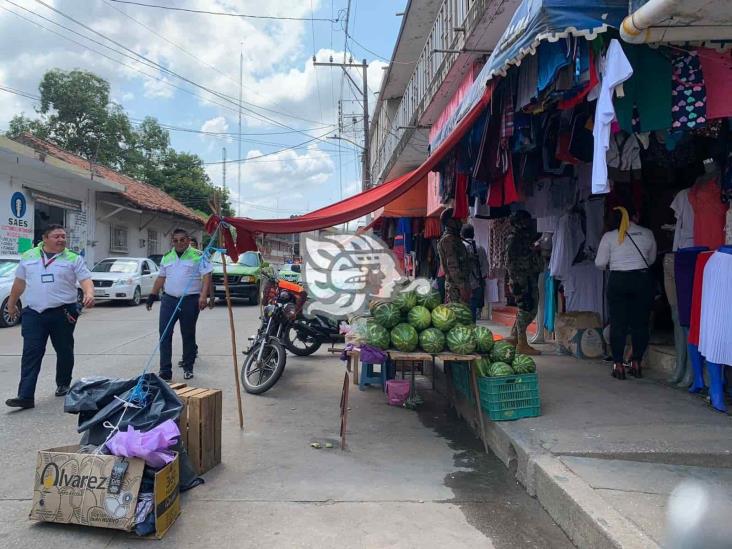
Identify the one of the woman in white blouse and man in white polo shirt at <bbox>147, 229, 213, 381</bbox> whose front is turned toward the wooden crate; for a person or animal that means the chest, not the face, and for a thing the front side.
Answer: the man in white polo shirt

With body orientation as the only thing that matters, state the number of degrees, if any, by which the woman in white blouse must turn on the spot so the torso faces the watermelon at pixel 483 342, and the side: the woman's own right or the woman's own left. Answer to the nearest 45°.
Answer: approximately 135° to the woman's own left

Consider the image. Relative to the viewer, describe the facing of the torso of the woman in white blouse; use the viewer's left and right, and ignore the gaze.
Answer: facing away from the viewer

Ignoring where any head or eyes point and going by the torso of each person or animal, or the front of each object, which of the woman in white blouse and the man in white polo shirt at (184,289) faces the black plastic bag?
the man in white polo shirt

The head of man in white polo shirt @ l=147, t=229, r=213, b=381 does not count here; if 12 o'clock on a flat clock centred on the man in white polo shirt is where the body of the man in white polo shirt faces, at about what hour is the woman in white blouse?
The woman in white blouse is roughly at 10 o'clock from the man in white polo shirt.

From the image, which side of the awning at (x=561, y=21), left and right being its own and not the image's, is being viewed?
left

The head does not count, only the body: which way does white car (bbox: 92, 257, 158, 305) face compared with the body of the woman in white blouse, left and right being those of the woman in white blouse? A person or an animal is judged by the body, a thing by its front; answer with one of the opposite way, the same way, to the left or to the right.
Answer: the opposite way

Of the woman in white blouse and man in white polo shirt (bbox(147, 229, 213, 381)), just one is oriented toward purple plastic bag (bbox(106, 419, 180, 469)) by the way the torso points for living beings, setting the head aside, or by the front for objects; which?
the man in white polo shirt
